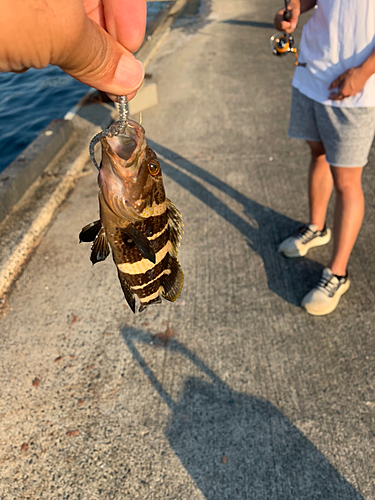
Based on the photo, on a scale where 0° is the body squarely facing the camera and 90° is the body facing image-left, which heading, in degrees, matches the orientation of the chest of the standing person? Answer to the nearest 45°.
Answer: approximately 45°

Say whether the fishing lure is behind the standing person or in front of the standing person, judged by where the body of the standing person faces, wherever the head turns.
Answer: in front

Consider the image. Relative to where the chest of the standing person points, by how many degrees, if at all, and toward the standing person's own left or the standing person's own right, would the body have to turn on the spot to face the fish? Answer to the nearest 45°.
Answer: approximately 45° to the standing person's own left
